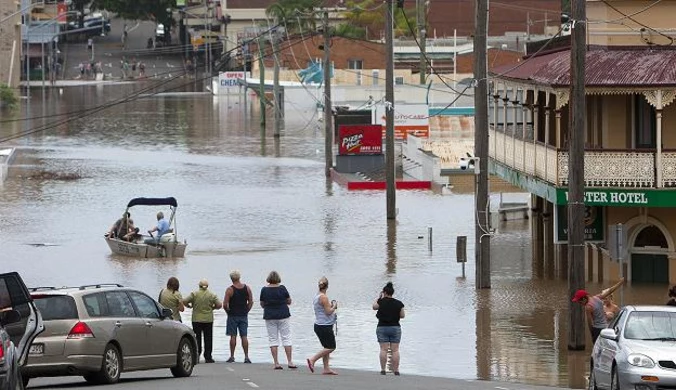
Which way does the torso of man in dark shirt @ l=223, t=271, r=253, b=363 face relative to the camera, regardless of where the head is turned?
away from the camera

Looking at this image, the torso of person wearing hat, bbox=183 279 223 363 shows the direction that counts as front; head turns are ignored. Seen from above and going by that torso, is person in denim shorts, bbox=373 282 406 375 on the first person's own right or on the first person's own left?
on the first person's own right

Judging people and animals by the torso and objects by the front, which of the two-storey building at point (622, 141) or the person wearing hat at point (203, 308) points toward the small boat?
the person wearing hat

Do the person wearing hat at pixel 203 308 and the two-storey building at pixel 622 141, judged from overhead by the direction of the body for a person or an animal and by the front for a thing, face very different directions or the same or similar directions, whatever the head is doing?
very different directions

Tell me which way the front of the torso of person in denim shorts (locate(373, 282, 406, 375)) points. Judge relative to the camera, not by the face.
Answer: away from the camera

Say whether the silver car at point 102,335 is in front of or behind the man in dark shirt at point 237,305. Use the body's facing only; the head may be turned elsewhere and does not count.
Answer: behind

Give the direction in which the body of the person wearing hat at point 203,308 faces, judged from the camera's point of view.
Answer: away from the camera

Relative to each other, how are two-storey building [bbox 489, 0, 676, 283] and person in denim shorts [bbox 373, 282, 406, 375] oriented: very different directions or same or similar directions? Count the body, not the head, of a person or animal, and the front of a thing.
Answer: very different directions

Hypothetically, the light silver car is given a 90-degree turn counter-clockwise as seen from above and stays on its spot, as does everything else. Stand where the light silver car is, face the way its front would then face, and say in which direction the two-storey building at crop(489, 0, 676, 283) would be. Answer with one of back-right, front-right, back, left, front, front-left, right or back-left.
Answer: front-left

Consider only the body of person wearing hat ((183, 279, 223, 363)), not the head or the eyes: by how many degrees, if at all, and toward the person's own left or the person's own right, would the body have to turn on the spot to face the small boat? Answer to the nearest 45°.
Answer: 0° — they already face it
